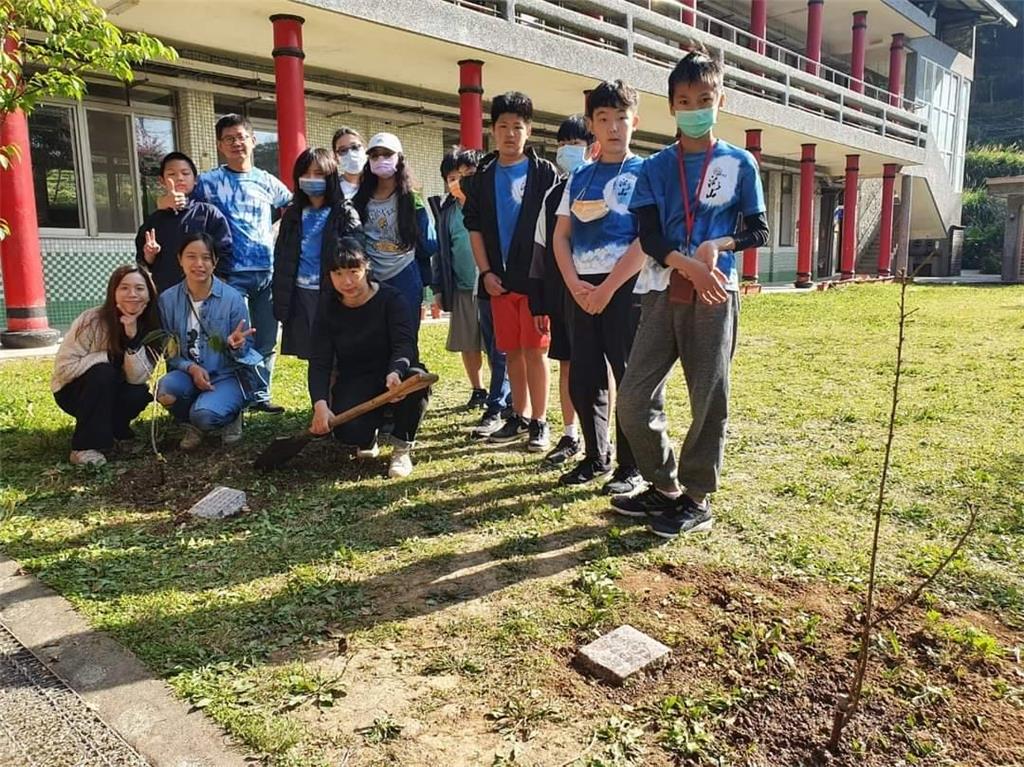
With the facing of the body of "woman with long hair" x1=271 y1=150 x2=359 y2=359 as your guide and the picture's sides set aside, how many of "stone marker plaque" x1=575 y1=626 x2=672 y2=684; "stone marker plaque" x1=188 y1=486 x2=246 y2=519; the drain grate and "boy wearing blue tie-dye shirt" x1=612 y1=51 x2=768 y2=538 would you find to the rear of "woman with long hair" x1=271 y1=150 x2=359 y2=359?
0

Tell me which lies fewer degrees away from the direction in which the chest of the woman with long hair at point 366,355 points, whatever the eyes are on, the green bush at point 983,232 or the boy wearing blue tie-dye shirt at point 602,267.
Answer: the boy wearing blue tie-dye shirt

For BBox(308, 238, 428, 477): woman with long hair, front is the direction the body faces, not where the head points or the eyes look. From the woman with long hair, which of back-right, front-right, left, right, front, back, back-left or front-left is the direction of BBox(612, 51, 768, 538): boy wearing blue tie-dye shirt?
front-left

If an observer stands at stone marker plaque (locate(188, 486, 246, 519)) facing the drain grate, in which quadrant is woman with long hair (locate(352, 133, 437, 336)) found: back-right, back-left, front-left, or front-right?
back-left

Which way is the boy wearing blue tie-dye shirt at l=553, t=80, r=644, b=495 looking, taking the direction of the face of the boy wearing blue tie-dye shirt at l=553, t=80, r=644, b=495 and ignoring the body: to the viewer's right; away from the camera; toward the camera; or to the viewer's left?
toward the camera

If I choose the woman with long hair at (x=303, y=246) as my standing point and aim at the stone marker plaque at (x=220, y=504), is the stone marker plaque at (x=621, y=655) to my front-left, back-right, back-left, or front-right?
front-left

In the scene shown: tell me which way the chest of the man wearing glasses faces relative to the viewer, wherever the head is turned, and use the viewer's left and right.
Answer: facing the viewer

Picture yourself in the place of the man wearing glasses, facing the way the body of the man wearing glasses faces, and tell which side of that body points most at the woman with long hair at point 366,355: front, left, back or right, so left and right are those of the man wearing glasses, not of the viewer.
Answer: front

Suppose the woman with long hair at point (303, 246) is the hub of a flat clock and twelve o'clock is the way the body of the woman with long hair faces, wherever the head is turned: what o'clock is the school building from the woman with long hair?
The school building is roughly at 6 o'clock from the woman with long hair.

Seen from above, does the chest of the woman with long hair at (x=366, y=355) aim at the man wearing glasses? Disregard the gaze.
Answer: no

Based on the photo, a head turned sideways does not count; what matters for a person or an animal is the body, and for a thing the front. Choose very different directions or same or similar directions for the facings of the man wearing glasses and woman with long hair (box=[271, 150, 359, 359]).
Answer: same or similar directions

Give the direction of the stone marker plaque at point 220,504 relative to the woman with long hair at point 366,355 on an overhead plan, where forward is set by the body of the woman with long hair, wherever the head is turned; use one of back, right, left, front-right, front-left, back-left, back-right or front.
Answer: front-right

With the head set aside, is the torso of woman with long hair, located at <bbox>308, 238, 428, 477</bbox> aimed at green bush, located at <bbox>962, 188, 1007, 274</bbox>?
no

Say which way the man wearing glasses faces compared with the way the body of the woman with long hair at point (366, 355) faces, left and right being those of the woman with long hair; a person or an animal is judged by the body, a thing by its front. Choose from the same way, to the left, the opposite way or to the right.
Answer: the same way

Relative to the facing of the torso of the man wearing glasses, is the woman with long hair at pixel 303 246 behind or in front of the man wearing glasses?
in front

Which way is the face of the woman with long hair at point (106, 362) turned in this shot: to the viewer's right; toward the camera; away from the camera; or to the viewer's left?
toward the camera

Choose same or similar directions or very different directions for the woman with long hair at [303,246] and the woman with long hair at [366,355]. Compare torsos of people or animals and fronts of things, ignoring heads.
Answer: same or similar directions

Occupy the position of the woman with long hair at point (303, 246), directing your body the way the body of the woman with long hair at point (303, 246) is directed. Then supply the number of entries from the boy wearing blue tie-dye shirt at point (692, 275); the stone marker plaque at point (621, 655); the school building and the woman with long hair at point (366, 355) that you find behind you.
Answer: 1

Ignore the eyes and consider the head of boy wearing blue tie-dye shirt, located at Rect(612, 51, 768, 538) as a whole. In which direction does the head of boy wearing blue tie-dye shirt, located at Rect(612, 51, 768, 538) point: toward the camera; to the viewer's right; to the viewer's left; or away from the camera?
toward the camera
